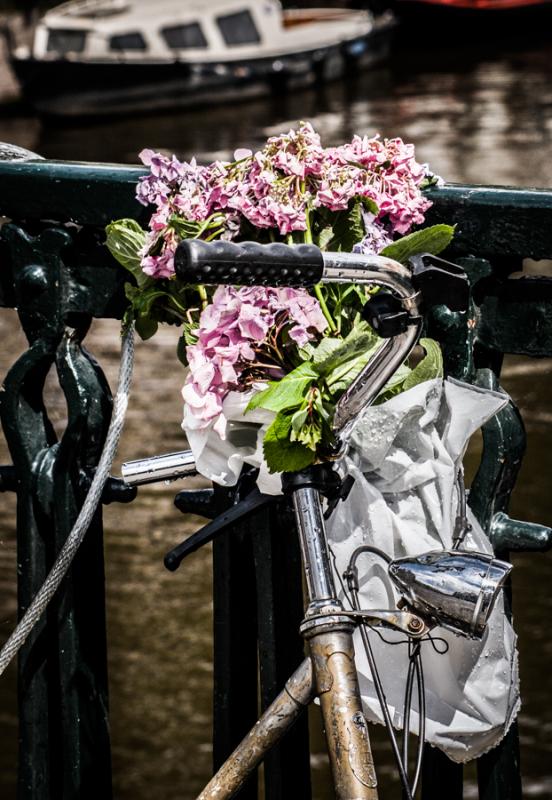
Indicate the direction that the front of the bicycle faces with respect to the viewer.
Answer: facing to the right of the viewer

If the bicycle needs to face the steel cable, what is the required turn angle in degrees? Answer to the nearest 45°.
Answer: approximately 135° to its left
